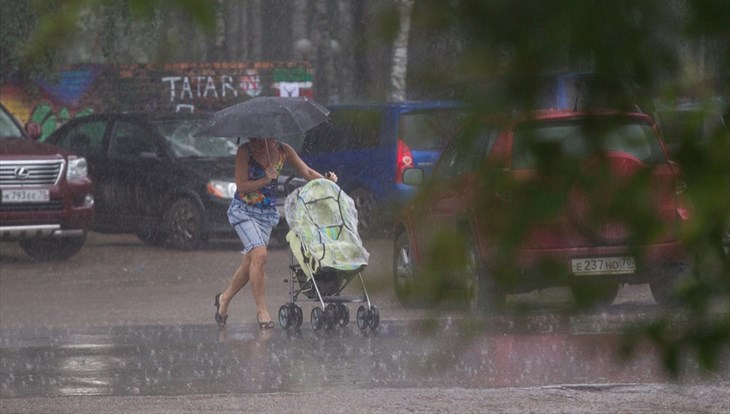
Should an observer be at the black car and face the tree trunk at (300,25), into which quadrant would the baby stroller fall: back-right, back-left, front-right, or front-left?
back-right

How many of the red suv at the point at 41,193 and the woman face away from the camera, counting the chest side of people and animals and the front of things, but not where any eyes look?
0

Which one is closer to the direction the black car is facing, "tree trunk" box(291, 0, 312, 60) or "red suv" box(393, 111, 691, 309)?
the red suv

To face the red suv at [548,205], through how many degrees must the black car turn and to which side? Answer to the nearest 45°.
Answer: approximately 45° to its right

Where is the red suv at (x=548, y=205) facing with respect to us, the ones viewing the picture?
facing away from the viewer and to the left of the viewer

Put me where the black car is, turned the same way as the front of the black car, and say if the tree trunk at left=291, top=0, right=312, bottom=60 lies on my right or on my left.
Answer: on my left

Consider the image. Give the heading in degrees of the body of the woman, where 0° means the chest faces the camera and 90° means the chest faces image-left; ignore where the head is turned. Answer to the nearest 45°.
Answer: approximately 315°

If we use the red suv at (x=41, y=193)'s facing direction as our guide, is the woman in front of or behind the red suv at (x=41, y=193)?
in front

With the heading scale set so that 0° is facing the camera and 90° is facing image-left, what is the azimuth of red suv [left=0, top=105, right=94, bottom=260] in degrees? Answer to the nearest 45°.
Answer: approximately 315°

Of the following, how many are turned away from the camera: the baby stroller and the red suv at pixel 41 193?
0

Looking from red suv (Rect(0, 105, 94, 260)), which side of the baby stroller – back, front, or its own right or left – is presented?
back

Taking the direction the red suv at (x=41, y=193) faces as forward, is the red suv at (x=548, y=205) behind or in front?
in front

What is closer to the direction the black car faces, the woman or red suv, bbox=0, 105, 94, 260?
the woman
